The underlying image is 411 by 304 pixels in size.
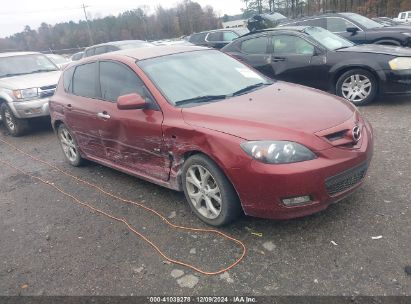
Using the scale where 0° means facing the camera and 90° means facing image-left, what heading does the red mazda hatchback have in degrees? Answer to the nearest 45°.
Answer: approximately 315°

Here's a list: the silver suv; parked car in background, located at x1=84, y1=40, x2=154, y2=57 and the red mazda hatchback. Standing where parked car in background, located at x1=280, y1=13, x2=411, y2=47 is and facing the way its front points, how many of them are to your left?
0

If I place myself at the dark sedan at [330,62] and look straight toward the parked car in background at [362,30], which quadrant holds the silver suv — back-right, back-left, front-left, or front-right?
back-left

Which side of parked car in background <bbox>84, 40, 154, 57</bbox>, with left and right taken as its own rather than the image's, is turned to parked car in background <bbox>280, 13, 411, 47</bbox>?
front

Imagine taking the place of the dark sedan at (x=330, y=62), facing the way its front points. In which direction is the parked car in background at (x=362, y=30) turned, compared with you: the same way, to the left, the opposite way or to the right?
the same way

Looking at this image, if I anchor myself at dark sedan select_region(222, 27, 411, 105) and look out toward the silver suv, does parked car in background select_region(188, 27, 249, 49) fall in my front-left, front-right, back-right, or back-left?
front-right

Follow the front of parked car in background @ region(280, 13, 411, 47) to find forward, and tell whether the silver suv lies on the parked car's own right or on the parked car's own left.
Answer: on the parked car's own right

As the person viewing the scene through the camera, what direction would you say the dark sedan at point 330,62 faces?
facing the viewer and to the right of the viewer

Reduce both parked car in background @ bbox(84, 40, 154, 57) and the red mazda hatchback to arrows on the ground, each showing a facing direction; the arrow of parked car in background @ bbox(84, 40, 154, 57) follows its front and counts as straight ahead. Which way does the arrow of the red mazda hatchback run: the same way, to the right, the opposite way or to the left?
the same way

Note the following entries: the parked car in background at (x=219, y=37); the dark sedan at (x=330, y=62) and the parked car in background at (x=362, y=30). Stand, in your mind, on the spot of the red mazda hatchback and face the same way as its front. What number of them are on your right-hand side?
0

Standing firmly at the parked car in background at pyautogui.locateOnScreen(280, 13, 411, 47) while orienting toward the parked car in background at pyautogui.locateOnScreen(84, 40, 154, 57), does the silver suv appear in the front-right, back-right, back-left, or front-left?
front-left

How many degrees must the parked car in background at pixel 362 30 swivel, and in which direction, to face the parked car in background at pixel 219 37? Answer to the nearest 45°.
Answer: approximately 180°

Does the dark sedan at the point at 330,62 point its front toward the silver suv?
no

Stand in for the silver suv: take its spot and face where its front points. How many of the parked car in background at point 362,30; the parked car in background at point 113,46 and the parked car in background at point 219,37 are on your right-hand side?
0

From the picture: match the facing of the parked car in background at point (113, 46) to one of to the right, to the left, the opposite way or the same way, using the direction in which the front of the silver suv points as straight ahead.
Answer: the same way

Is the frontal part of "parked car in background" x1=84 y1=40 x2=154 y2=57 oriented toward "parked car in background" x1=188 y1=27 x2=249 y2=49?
no

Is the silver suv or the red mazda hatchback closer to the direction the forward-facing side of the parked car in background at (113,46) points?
the red mazda hatchback
